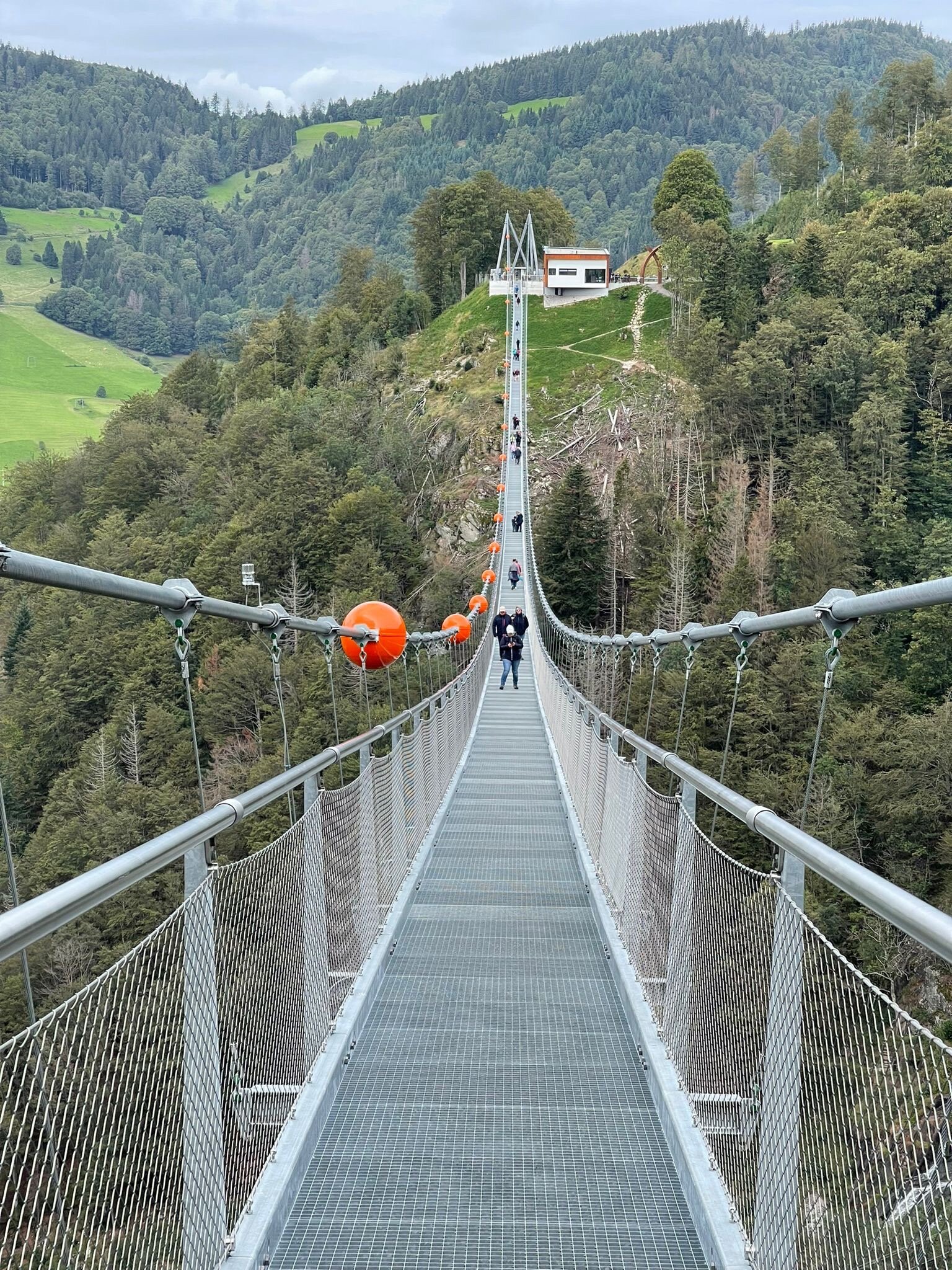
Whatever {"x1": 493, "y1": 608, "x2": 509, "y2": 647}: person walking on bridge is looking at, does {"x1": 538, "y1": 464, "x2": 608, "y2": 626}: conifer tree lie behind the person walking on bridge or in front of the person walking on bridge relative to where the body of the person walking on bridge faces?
behind

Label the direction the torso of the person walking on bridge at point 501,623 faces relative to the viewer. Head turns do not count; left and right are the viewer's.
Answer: facing the viewer
